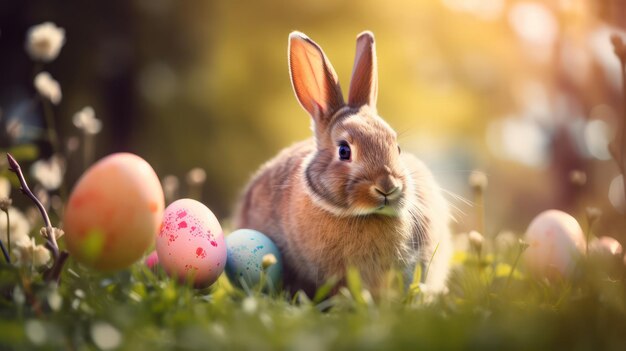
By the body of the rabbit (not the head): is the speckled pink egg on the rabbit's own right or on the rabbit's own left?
on the rabbit's own right

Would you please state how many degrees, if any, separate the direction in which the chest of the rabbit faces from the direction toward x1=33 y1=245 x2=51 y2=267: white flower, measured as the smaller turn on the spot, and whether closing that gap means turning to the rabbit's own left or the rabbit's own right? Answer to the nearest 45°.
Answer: approximately 90° to the rabbit's own right

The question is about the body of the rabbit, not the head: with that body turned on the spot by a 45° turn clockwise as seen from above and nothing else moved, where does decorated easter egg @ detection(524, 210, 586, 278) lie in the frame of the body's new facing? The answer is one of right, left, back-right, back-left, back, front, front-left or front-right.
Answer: left

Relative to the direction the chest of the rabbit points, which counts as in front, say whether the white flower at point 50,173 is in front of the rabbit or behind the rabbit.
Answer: behind

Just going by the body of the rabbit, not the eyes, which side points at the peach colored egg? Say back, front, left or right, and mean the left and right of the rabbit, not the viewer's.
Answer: right

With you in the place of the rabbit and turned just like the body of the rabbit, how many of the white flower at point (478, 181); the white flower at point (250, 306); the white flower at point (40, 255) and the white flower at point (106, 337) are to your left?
1

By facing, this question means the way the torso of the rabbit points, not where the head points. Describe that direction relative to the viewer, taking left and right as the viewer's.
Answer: facing the viewer and to the right of the viewer

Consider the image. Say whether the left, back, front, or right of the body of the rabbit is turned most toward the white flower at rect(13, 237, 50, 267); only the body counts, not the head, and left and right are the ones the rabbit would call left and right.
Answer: right

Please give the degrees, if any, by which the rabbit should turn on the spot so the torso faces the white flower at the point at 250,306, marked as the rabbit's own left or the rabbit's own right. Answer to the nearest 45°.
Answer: approximately 45° to the rabbit's own right

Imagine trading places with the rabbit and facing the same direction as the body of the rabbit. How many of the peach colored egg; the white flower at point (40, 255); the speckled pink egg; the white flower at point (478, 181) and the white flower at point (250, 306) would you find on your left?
1

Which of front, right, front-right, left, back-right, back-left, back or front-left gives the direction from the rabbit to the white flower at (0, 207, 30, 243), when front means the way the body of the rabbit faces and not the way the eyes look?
back-right
